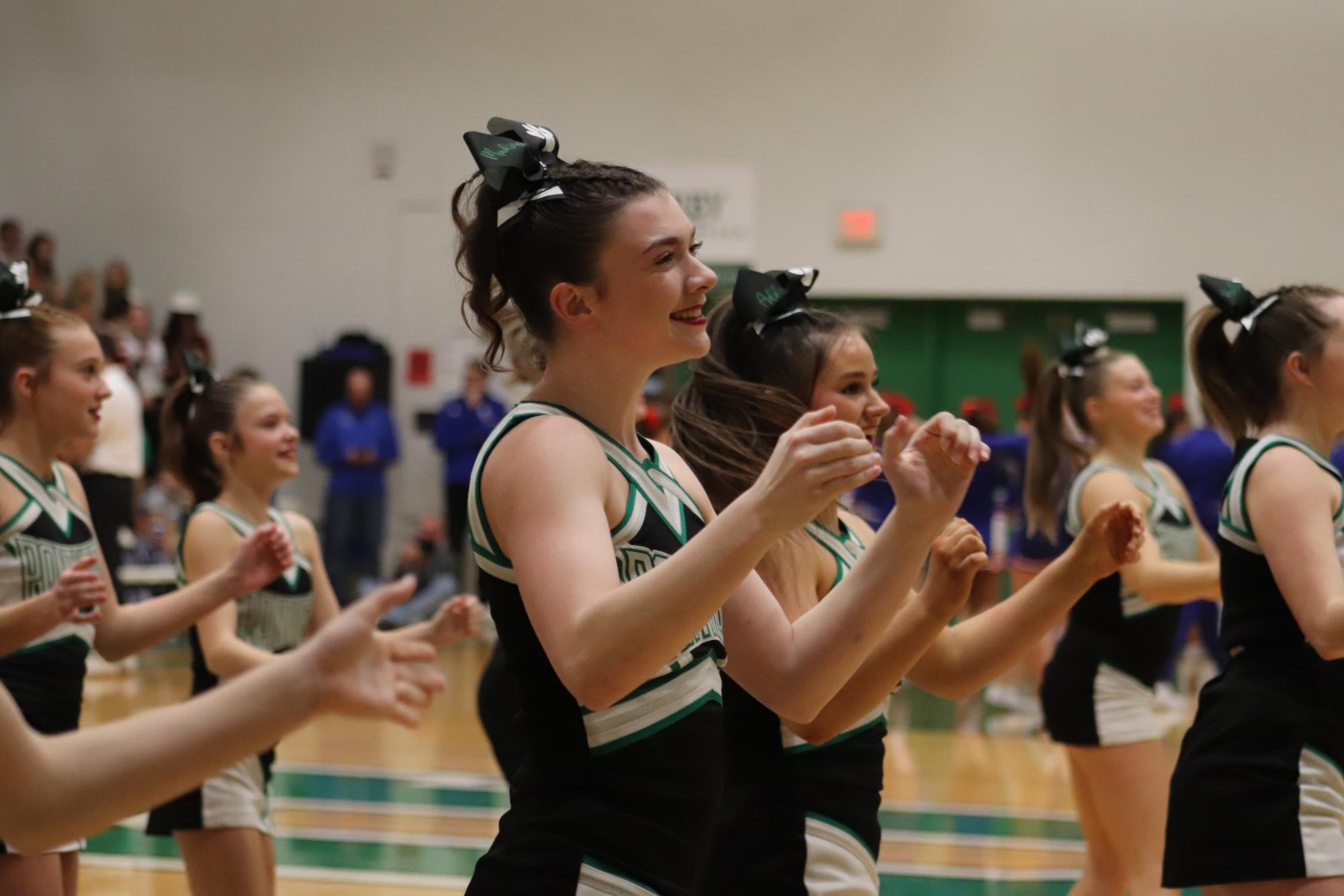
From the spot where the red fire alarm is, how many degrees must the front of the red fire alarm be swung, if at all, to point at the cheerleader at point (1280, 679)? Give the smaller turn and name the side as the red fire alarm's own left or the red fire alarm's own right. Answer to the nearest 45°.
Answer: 0° — it already faces them

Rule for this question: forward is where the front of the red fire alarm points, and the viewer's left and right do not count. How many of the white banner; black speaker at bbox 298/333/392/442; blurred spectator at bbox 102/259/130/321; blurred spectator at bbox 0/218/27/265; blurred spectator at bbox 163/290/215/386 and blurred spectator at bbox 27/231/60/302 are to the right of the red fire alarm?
5

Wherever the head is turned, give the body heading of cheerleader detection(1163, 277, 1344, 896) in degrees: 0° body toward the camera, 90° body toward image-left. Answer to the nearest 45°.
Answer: approximately 270°

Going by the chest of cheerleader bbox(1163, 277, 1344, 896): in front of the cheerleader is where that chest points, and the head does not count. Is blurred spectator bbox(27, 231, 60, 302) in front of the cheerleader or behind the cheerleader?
behind

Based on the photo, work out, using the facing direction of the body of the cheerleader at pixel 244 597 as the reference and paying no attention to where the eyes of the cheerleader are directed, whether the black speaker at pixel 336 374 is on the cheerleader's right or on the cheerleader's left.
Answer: on the cheerleader's left

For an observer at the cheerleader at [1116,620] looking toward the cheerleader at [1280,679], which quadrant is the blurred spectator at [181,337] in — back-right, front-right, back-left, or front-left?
back-right

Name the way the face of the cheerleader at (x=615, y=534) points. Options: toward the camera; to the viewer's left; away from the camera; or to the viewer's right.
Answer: to the viewer's right

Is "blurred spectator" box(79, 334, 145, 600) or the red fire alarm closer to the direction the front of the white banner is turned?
the blurred spectator

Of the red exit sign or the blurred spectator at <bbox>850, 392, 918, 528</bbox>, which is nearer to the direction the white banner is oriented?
the blurred spectator

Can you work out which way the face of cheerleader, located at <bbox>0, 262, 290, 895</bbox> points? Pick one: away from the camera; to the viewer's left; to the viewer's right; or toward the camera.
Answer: to the viewer's right

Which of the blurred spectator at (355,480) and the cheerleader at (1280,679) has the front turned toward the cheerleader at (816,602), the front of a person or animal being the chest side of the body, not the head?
the blurred spectator
